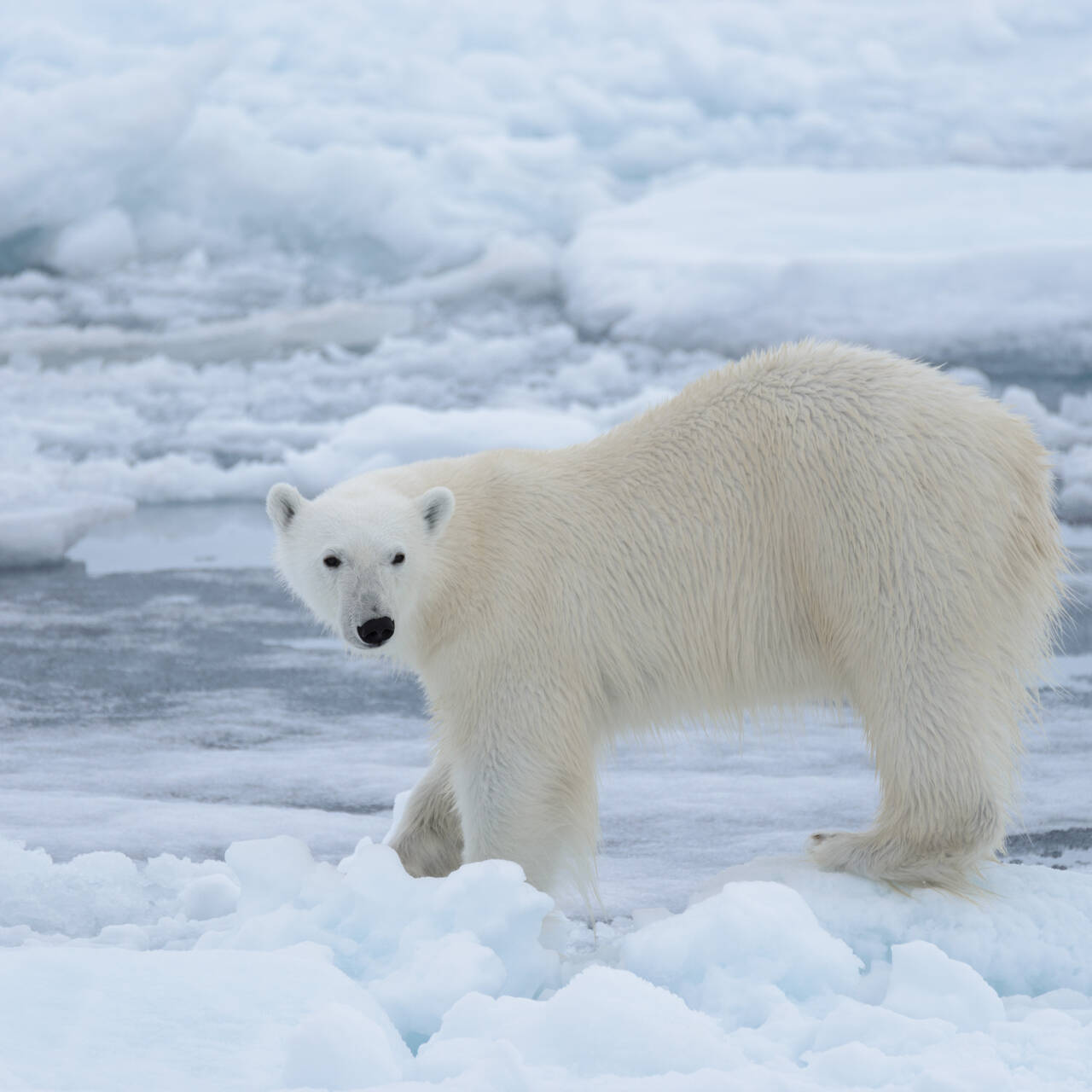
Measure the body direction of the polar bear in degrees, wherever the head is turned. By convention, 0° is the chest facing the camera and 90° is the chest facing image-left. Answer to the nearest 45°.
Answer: approximately 90°
